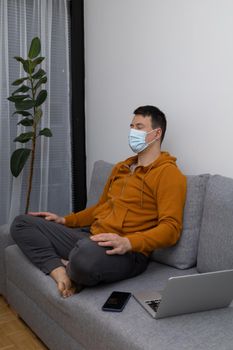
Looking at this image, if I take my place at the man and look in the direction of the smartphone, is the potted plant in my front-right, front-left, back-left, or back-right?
back-right

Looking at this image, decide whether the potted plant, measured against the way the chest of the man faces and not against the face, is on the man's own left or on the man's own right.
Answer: on the man's own right

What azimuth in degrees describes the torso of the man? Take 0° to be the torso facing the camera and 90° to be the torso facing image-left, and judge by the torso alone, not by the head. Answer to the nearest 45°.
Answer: approximately 45°

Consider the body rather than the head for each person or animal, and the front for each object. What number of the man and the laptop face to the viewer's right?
0
